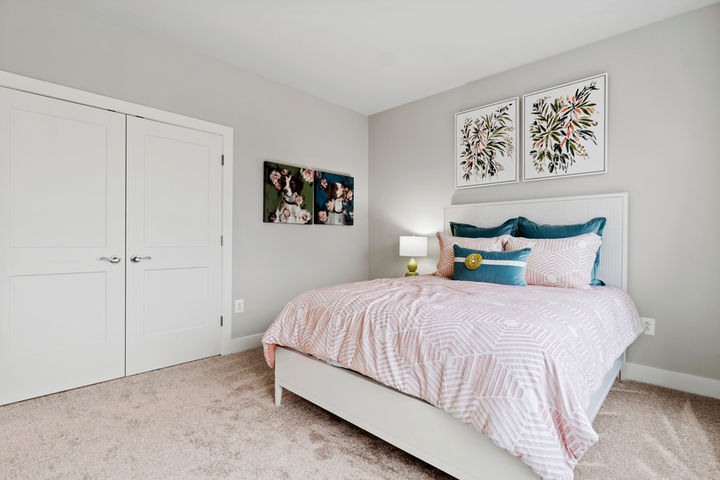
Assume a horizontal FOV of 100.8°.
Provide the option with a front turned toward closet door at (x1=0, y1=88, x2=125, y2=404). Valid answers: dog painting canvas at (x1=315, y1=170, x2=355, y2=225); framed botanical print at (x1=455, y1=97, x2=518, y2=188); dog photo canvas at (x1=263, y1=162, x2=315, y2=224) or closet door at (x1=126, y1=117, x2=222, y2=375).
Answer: the framed botanical print

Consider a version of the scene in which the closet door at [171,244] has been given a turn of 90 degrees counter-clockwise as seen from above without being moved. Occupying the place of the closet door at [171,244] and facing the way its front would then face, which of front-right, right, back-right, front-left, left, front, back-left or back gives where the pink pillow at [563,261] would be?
right

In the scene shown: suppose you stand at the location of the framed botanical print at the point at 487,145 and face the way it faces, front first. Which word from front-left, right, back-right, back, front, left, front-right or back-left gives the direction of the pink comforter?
front-left

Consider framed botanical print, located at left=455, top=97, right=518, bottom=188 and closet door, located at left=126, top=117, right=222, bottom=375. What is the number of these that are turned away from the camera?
0

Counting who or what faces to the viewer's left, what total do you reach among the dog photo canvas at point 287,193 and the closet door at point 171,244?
0

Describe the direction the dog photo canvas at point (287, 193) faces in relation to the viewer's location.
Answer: facing the viewer and to the right of the viewer

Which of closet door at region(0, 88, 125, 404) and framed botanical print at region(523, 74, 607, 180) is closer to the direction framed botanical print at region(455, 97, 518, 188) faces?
the closet door

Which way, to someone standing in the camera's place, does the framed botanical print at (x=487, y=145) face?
facing the viewer and to the left of the viewer

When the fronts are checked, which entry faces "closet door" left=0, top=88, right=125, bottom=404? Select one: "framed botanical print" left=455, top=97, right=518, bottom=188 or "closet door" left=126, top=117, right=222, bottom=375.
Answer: the framed botanical print

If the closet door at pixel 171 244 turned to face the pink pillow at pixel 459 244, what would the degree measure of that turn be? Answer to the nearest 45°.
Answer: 0° — it already faces it

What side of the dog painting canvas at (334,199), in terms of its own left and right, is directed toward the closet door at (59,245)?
right

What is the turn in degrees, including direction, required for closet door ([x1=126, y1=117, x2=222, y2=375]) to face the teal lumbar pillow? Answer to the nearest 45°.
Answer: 0° — it already faces it

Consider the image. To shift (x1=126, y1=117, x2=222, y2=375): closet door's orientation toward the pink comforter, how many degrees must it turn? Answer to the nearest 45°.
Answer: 0° — it already faces it

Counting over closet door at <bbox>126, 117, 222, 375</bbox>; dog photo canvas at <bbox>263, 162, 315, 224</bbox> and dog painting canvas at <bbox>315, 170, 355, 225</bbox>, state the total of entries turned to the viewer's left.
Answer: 0

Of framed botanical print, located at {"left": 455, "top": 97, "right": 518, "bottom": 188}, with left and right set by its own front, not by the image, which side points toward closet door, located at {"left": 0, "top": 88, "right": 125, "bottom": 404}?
front

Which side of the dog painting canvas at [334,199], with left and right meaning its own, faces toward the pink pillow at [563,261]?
front

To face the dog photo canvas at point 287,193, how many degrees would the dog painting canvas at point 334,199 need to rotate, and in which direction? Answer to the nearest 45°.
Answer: approximately 90° to its right

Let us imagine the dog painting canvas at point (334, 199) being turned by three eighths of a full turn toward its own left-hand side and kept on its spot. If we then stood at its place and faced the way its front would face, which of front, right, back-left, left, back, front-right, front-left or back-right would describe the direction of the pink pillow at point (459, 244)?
back-right
